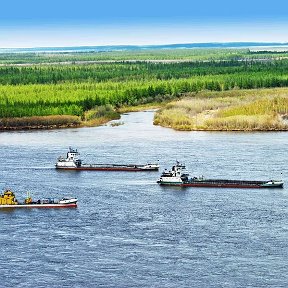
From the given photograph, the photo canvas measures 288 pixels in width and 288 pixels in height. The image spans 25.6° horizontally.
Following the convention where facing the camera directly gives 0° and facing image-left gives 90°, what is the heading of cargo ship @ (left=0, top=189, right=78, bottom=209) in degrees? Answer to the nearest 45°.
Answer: approximately 270°
